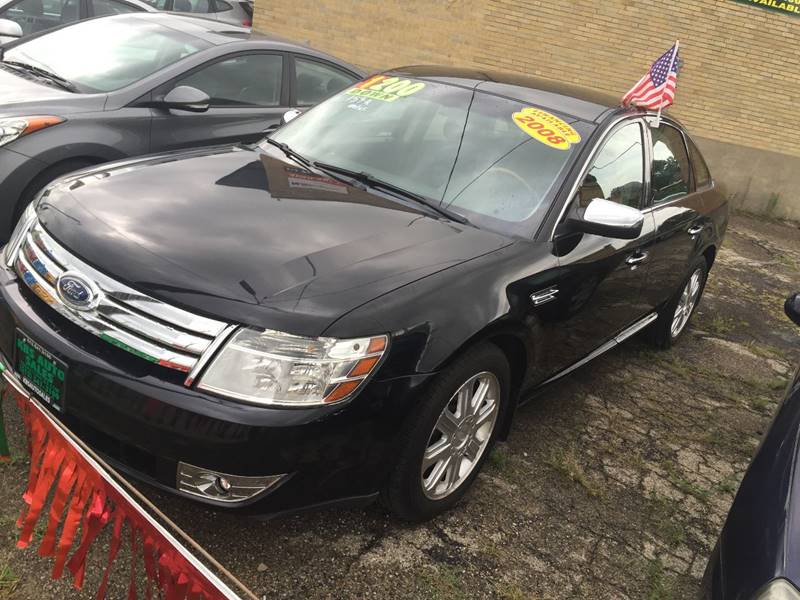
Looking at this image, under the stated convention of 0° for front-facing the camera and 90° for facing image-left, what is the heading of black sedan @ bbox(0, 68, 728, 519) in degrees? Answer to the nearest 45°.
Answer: approximately 45°

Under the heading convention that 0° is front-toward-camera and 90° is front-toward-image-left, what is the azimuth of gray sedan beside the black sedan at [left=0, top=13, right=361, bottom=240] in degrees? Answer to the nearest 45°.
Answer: approximately 45°

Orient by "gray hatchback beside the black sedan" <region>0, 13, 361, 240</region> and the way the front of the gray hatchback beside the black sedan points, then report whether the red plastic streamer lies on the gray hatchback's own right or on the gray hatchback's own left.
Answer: on the gray hatchback's own left

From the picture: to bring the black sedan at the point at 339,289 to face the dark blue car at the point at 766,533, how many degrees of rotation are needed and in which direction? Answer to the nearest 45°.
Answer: approximately 90° to its left

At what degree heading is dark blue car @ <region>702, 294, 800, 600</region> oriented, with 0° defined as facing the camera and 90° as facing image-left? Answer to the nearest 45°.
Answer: approximately 45°

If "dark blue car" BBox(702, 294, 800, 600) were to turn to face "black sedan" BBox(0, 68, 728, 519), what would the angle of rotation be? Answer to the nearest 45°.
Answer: approximately 45° to its right

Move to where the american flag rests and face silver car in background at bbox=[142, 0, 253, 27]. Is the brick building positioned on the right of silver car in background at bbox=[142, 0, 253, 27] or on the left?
right

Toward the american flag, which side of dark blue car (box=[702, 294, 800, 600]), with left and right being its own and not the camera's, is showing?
right
